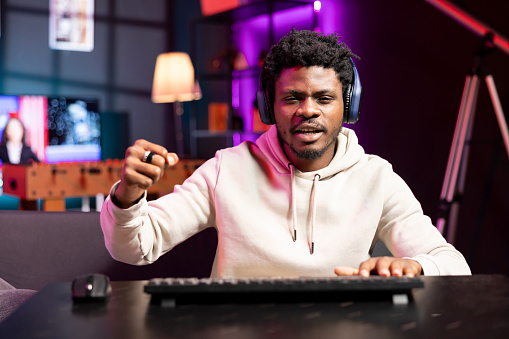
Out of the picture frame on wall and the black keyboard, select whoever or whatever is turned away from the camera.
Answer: the black keyboard

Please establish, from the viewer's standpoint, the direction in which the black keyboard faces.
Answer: facing away from the viewer

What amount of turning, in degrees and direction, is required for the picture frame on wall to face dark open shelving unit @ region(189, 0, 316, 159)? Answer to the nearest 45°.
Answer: approximately 45° to its left

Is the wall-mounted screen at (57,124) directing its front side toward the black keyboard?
yes

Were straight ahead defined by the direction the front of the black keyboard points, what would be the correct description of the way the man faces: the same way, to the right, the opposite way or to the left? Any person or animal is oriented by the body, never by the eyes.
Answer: the opposite way

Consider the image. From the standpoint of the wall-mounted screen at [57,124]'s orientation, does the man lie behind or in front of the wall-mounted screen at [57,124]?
in front

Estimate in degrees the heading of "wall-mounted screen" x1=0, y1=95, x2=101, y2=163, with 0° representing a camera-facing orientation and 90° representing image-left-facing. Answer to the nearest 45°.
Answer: approximately 0°

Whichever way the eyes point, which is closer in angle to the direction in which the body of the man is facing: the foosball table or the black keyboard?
the black keyboard

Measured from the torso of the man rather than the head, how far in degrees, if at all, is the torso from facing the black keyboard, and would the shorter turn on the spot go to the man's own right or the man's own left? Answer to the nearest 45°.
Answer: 0° — they already face it

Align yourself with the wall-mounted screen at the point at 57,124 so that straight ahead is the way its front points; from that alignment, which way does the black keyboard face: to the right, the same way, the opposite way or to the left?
the opposite way
